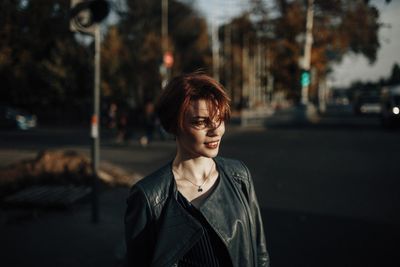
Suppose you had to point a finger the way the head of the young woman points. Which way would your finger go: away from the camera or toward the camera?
toward the camera

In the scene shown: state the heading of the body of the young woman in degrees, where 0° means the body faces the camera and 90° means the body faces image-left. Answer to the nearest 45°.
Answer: approximately 315°
